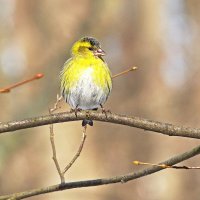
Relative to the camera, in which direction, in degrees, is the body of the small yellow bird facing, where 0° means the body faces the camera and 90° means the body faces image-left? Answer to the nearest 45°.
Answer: approximately 0°
